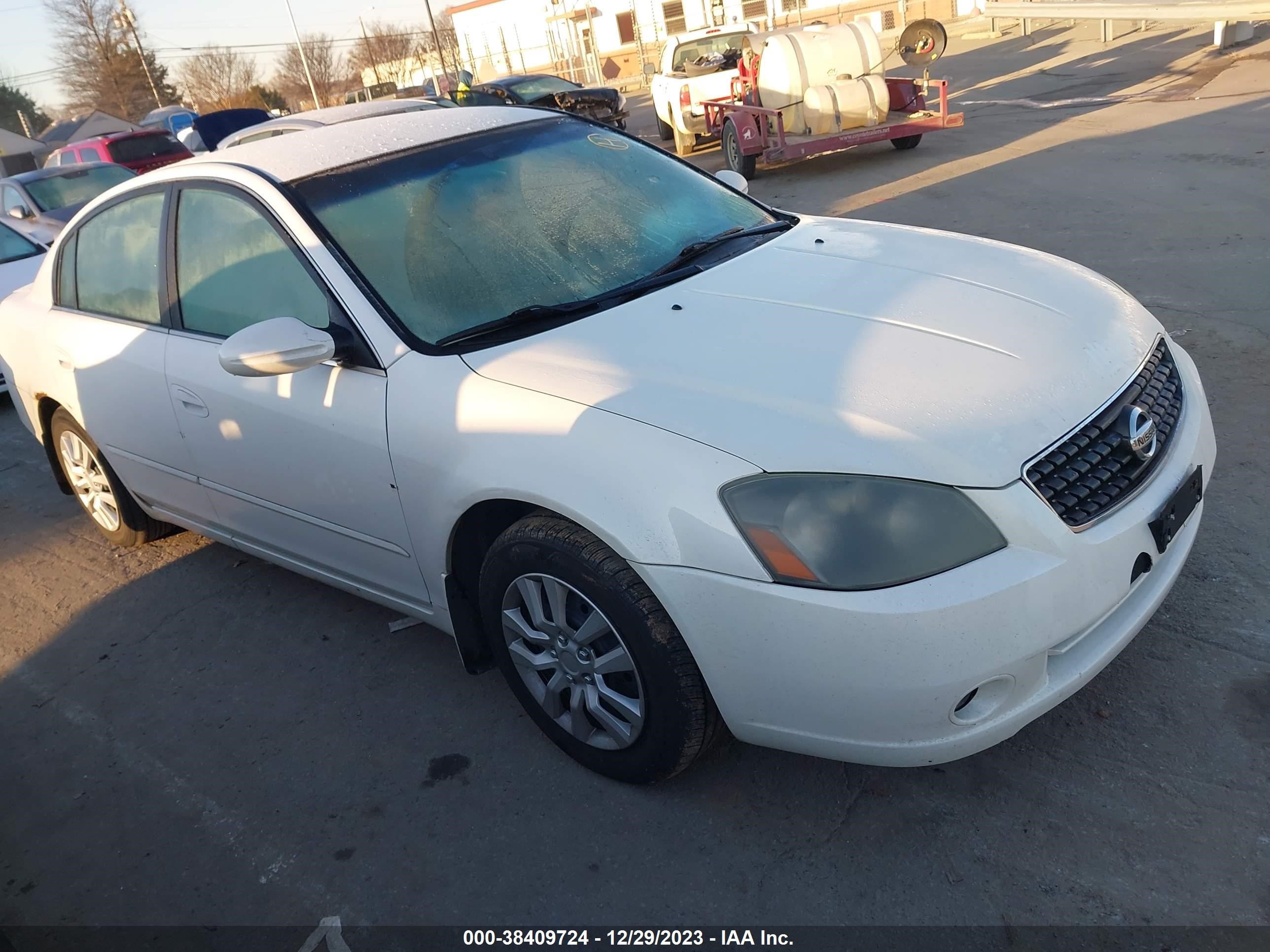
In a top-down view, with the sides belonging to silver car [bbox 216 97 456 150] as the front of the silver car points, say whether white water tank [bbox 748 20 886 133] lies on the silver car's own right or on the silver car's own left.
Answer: on the silver car's own left

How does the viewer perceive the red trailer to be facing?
facing away from the viewer and to the left of the viewer

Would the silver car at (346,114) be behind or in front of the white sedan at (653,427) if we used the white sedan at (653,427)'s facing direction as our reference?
behind

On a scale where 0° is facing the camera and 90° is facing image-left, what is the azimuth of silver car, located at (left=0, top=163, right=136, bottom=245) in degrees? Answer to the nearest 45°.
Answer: approximately 315°

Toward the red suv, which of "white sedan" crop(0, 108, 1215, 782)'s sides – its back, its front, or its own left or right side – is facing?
back

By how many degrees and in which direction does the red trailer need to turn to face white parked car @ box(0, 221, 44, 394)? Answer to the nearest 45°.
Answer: approximately 90° to its left

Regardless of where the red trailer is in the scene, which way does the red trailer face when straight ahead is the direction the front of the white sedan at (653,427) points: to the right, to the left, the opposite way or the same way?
the opposite way

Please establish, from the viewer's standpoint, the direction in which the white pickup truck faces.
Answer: facing away from the viewer and to the left of the viewer

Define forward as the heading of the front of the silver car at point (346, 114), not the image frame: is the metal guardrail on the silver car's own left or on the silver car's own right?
on the silver car's own left

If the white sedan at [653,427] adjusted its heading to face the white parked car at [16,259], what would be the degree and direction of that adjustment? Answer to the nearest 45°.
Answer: approximately 180°
